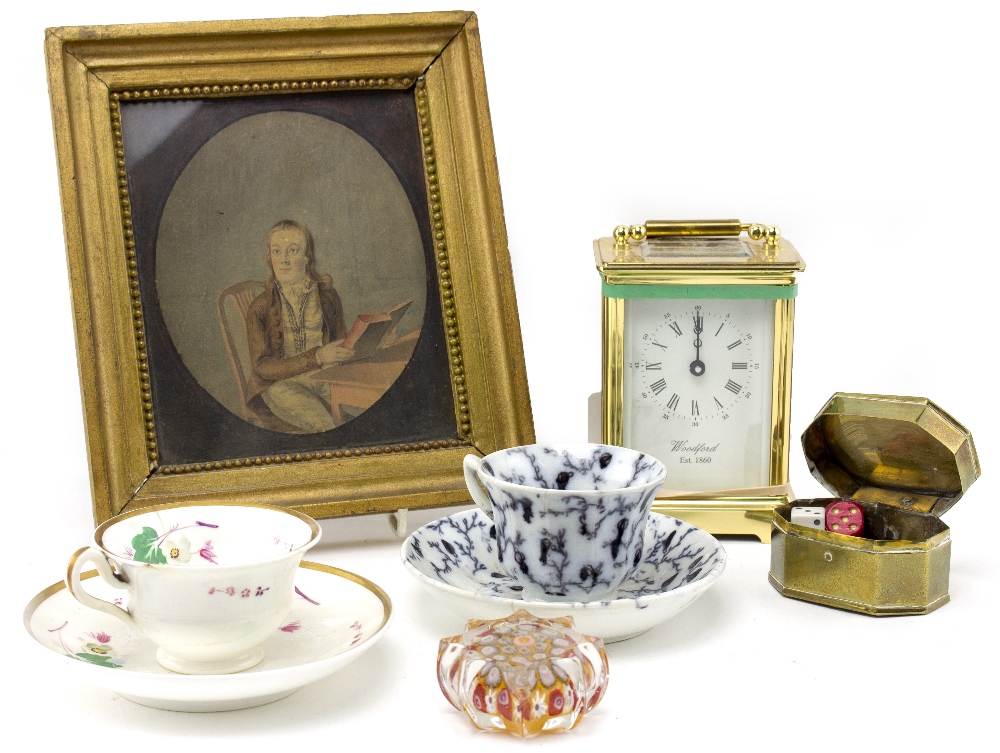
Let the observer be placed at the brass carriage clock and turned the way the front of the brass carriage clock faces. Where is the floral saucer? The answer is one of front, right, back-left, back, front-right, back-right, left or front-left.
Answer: front-right

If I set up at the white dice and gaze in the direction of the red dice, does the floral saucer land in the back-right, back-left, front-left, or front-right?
back-right

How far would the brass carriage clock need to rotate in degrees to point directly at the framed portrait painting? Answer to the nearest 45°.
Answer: approximately 90° to its right

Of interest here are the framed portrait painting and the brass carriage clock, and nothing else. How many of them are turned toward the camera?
2

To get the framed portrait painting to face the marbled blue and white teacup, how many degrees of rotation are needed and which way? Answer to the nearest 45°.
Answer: approximately 45° to its left

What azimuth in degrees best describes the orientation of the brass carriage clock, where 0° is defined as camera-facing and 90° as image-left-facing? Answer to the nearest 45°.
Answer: approximately 0°

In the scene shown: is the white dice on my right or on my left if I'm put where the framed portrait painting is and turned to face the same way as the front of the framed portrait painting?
on my left

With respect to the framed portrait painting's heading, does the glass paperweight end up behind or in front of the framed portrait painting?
in front

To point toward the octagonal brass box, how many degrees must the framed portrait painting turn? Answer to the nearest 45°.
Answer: approximately 45° to its left
